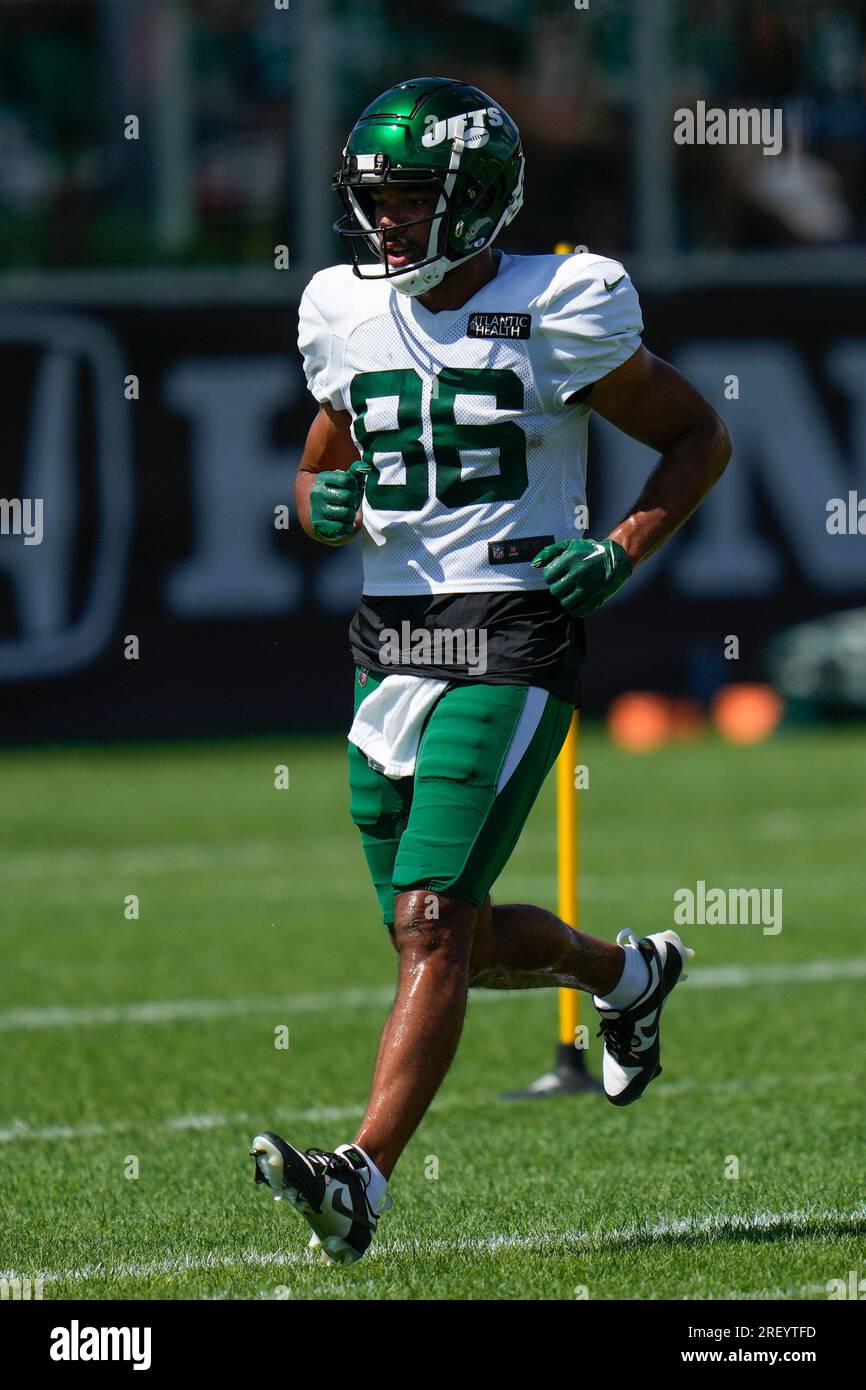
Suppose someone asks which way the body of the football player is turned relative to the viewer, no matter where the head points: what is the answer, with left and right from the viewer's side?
facing the viewer and to the left of the viewer

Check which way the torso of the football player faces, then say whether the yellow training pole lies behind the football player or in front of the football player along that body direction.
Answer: behind
